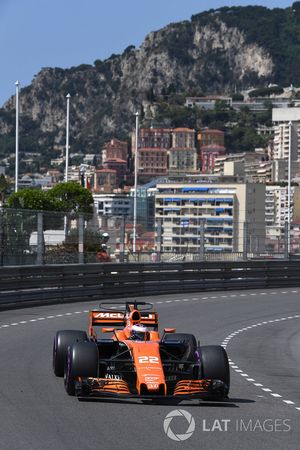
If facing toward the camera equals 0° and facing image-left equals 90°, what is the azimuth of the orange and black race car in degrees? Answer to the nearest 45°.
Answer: approximately 0°

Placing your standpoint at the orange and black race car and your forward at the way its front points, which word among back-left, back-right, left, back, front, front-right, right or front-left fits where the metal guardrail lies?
back
